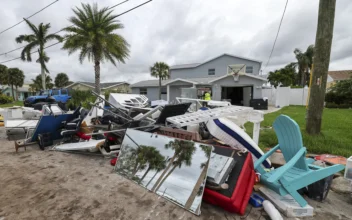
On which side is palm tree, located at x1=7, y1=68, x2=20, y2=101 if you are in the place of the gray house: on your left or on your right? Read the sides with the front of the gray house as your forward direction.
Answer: on your right

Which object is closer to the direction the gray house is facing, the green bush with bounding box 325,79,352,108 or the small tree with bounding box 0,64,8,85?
the green bush

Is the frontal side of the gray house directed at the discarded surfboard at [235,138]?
yes

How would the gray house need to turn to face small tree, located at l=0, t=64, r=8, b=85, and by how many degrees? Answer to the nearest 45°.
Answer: approximately 90° to its right

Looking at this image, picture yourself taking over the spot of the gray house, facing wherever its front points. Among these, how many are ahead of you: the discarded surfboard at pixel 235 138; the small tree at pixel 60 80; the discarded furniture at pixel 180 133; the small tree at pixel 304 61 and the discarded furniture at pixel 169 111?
3

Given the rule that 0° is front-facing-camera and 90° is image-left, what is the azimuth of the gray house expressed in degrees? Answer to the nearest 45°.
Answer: approximately 0°

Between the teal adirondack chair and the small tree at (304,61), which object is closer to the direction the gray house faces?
the teal adirondack chair

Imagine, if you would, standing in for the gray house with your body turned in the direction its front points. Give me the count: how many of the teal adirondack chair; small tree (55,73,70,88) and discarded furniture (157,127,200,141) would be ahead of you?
2

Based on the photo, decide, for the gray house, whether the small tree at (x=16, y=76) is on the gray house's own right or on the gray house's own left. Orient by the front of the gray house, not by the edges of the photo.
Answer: on the gray house's own right

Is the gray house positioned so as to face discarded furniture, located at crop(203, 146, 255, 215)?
yes

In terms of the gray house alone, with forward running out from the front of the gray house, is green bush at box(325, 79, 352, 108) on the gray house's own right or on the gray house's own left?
on the gray house's own left

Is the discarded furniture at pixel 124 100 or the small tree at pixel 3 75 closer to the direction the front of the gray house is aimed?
the discarded furniture

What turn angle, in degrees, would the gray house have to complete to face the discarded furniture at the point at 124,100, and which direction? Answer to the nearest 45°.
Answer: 0° — it already faces it

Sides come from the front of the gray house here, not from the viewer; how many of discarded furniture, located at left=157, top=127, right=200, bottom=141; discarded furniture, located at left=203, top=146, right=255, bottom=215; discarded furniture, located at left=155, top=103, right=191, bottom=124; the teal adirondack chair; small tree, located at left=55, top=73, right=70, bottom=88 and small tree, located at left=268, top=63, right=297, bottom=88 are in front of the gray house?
4

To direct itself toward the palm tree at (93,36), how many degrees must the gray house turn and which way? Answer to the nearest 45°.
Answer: approximately 45° to its right
